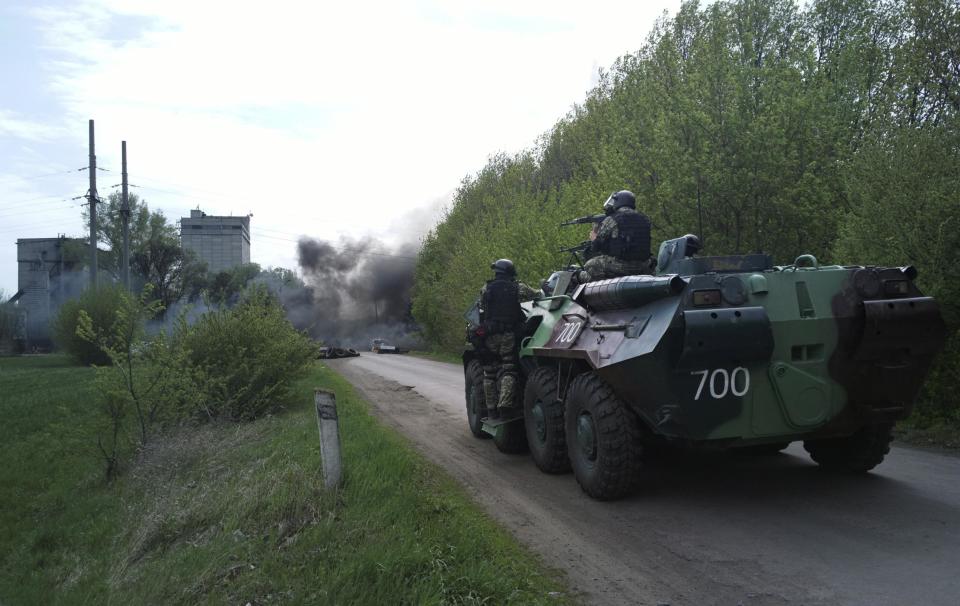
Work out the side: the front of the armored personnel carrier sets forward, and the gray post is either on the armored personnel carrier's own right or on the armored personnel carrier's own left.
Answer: on the armored personnel carrier's own left

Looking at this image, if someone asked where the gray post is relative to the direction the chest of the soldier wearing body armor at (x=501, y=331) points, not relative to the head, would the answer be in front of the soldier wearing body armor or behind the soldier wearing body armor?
behind

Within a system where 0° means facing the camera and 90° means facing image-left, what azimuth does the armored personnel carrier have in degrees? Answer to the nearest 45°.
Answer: approximately 135°

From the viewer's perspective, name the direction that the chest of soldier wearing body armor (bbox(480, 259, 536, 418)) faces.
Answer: away from the camera

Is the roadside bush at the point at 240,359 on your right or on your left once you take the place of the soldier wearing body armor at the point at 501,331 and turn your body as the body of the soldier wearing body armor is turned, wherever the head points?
on your left

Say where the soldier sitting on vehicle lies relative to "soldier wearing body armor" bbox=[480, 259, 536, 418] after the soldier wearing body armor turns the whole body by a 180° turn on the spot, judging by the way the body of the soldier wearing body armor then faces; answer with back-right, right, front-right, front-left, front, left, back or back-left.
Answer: front-left

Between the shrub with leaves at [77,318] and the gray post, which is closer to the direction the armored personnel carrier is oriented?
the shrub with leaves

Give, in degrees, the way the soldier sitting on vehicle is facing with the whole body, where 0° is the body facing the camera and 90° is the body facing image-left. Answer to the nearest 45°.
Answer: approximately 135°
